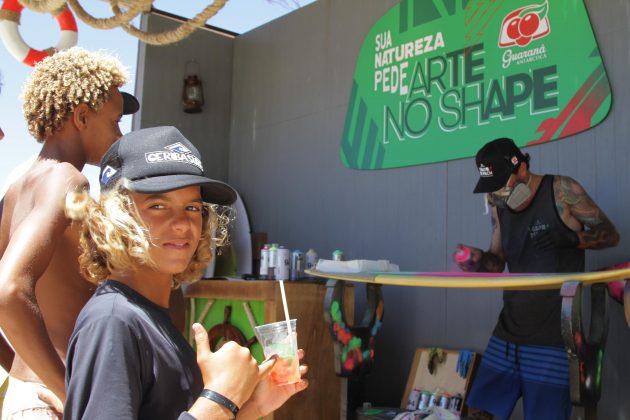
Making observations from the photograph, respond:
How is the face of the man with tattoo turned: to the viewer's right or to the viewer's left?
to the viewer's left

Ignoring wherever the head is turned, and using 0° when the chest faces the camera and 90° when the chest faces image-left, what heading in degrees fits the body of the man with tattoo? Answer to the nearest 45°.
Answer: approximately 45°

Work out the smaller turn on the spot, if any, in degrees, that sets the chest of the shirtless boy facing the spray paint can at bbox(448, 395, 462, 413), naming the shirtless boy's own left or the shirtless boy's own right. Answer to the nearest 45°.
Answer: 0° — they already face it

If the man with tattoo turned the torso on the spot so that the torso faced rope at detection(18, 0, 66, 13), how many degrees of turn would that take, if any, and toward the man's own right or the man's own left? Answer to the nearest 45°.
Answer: approximately 45° to the man's own right

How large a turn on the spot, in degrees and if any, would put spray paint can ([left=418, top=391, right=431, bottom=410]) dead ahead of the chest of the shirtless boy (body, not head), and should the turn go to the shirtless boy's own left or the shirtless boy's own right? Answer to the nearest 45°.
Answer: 0° — they already face it

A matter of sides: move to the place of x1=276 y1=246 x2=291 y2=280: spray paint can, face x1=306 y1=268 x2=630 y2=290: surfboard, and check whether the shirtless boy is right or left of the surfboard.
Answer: right

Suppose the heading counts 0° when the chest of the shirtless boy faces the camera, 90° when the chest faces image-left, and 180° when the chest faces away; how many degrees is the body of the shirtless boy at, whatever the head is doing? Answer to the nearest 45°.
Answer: approximately 225°

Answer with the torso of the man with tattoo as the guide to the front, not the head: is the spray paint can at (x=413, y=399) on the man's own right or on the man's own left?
on the man's own right
